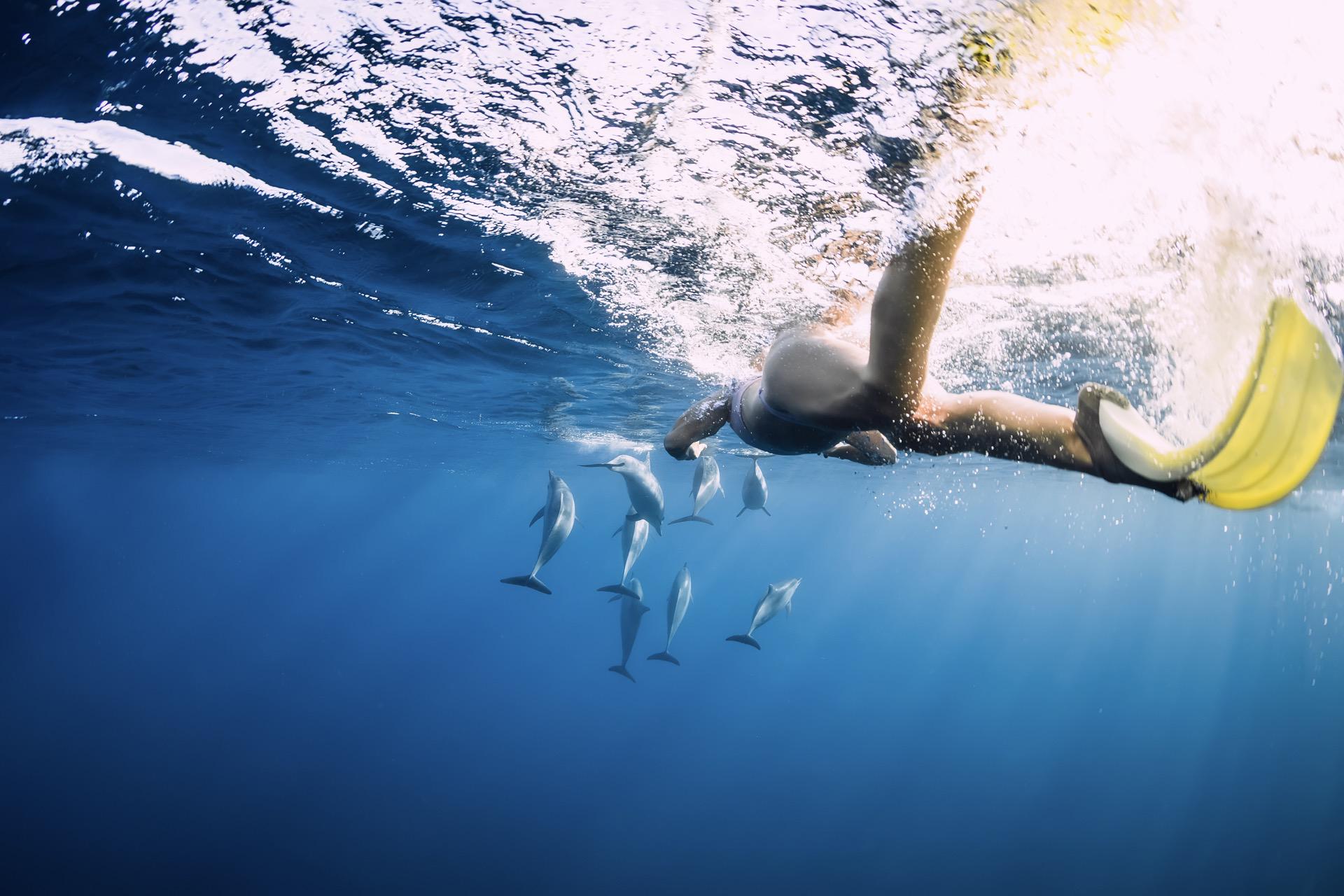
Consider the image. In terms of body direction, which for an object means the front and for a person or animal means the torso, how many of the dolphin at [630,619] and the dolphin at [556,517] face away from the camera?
2

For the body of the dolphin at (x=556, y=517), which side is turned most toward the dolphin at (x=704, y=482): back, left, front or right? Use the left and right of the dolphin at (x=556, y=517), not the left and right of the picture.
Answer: right

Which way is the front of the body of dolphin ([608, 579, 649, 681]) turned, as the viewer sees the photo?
away from the camera

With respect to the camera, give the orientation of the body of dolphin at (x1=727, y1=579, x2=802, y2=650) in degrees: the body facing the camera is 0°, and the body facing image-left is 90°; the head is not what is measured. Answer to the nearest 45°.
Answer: approximately 225°

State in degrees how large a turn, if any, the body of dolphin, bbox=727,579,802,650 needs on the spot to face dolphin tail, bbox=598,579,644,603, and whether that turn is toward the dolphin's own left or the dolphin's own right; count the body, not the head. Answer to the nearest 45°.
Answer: approximately 135° to the dolphin's own left

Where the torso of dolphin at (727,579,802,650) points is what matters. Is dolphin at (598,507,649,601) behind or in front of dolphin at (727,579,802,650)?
behind

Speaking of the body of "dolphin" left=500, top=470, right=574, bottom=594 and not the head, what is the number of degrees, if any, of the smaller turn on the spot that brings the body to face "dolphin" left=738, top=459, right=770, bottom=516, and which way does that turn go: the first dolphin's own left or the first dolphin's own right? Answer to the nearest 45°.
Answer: approximately 90° to the first dolphin's own right

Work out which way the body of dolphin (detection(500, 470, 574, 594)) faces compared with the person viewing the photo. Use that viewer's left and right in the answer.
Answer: facing away from the viewer
